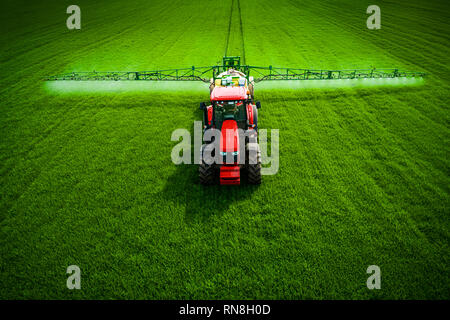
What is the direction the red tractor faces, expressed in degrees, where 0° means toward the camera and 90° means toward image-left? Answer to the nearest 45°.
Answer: approximately 0°
